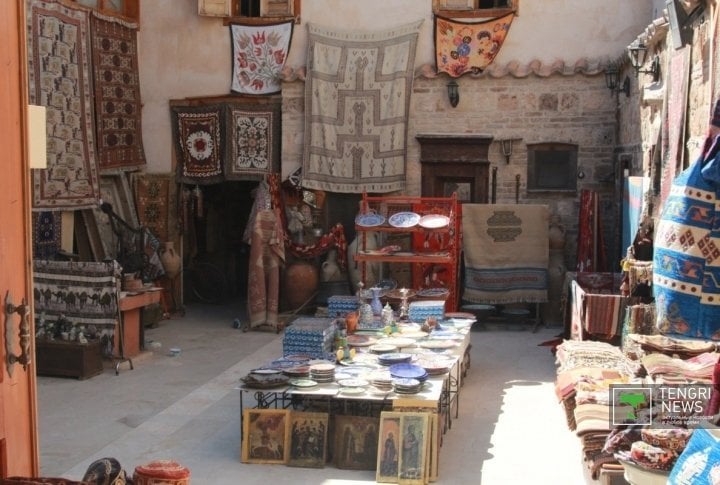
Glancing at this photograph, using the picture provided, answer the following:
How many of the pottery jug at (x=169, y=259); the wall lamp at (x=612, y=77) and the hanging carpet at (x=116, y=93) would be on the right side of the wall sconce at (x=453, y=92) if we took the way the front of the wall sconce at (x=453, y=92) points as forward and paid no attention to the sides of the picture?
2

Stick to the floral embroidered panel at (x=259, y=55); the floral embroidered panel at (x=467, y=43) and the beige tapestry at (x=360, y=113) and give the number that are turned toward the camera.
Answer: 3

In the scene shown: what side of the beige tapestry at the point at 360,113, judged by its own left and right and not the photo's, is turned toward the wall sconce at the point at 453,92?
left

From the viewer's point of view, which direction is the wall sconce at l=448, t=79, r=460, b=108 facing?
toward the camera

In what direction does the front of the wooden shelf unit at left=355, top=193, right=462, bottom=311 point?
toward the camera

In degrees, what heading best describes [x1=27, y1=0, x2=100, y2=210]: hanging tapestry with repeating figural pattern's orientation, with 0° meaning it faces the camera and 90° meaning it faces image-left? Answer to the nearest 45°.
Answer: approximately 315°

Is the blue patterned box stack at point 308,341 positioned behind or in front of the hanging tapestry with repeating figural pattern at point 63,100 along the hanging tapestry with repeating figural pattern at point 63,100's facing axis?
in front

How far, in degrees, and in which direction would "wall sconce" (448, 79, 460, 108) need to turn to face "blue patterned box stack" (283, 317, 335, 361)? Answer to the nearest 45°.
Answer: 0° — it already faces it

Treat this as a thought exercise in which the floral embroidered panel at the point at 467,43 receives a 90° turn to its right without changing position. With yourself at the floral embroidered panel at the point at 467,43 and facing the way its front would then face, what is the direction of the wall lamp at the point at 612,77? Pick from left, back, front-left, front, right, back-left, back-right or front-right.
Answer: back

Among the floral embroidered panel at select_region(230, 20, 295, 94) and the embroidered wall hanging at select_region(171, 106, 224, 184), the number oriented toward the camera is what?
2

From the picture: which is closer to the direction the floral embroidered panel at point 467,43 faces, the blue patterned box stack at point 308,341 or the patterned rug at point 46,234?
the blue patterned box stack

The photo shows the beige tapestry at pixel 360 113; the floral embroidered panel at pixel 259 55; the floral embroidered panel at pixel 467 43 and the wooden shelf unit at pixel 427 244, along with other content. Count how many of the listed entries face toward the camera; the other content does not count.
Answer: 4

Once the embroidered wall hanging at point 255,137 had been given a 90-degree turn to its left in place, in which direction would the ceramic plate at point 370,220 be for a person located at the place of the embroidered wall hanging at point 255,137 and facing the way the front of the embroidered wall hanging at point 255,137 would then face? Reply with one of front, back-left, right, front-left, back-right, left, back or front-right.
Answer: front-right

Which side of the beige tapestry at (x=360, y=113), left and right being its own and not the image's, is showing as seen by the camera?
front

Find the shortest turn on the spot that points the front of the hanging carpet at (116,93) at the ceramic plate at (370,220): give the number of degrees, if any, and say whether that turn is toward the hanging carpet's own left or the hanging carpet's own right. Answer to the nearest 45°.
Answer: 0° — it already faces it
